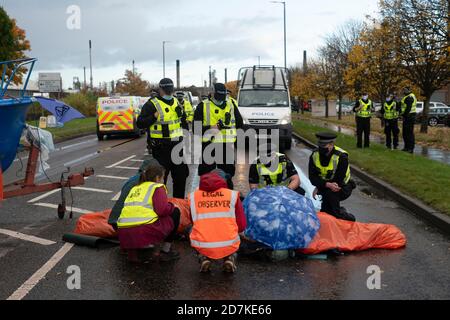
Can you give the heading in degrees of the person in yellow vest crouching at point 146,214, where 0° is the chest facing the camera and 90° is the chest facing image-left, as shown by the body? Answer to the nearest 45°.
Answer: approximately 225°

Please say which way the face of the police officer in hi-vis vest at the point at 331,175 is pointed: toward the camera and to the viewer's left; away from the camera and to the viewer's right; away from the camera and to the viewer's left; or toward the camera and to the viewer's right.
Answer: toward the camera and to the viewer's left

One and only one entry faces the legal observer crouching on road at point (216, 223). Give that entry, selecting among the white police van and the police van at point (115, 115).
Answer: the white police van

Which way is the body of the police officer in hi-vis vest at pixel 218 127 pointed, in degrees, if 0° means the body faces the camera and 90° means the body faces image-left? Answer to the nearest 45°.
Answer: approximately 0°

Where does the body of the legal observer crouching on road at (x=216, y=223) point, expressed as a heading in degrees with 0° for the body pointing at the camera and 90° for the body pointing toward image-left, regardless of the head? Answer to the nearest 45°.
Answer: approximately 180°

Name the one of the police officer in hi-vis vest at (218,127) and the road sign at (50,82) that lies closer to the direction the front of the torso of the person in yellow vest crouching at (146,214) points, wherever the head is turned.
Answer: the police officer in hi-vis vest

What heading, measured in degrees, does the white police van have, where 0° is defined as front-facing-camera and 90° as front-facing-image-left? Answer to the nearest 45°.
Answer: approximately 0°

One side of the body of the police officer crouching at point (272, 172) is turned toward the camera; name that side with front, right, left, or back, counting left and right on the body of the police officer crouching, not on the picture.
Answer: front

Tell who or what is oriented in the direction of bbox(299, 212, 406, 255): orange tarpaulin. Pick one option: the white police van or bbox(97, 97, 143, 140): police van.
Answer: the white police van

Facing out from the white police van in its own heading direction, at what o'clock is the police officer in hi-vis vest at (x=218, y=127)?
The police officer in hi-vis vest is roughly at 12 o'clock from the white police van.
